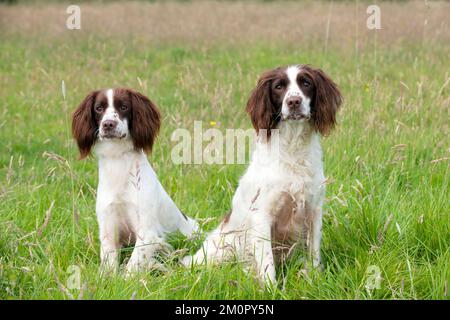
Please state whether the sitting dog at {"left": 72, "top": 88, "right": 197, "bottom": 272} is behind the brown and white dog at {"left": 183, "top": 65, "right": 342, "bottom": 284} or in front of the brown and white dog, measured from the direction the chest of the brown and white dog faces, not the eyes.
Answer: behind

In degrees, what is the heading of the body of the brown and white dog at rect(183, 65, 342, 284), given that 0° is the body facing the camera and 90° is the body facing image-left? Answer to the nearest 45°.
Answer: approximately 315°
